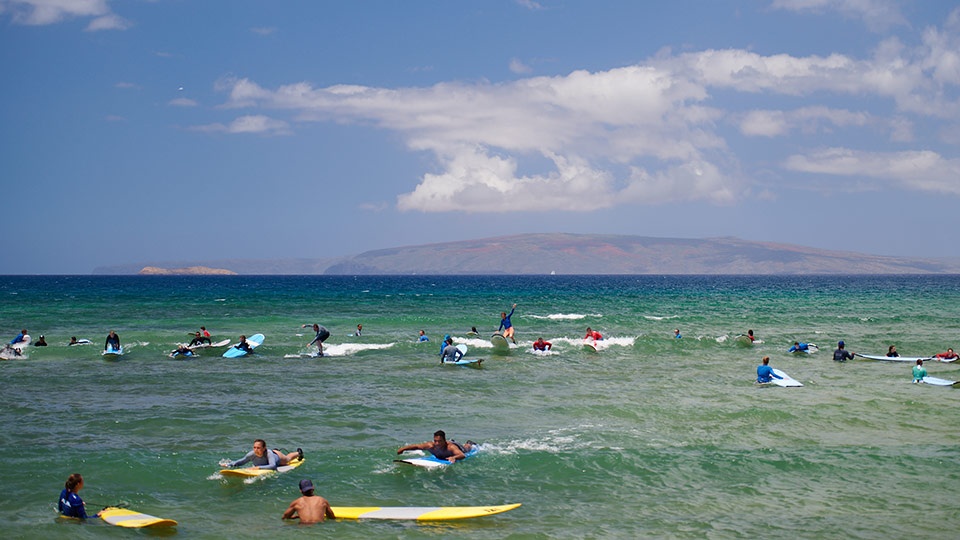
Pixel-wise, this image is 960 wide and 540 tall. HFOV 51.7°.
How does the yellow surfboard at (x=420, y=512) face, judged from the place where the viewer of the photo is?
facing to the right of the viewer

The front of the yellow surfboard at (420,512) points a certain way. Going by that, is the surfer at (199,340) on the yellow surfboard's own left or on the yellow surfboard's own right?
on the yellow surfboard's own left

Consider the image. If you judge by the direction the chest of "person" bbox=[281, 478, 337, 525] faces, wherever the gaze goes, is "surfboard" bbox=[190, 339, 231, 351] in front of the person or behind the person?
in front

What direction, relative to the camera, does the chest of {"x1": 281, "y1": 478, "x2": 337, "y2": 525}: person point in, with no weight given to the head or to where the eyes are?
away from the camera

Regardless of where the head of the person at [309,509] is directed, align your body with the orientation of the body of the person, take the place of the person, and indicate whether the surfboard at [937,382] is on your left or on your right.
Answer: on your right

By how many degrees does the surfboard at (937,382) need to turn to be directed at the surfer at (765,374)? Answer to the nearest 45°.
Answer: approximately 135° to its right

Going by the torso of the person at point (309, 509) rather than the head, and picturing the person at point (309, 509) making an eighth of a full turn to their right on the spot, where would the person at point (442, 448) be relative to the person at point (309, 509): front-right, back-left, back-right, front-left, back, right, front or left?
front

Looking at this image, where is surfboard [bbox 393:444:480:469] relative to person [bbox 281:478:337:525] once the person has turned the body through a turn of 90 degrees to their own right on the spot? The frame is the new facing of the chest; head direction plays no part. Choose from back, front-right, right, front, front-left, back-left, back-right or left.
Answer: front-left

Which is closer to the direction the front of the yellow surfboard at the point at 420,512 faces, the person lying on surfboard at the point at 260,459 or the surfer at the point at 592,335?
the surfer

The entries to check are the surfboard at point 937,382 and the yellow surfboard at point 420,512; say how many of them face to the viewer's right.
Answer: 2

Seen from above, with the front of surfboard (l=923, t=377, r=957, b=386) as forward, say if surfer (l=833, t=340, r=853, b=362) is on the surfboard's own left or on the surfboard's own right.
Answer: on the surfboard's own left

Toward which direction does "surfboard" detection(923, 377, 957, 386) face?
to the viewer's right

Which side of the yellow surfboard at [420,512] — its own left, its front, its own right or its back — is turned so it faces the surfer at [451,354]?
left

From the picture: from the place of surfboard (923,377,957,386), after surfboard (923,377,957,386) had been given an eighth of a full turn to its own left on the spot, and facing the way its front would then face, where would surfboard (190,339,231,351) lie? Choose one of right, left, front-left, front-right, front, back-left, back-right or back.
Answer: back-left
